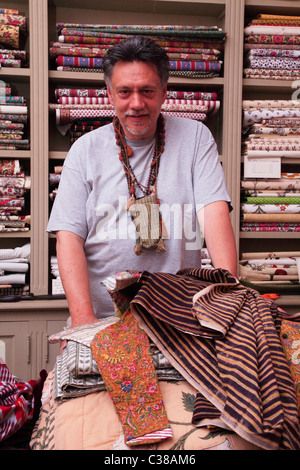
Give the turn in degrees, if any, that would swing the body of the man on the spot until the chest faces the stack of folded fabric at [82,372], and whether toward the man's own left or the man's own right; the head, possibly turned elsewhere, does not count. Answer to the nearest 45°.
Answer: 0° — they already face it

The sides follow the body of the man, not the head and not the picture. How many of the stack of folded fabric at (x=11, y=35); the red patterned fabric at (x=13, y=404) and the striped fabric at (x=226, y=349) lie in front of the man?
2

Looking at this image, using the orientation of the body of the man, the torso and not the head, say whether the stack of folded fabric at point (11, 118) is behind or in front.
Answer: behind

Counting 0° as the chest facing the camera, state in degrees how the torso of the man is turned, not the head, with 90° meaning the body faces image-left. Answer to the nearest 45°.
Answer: approximately 0°

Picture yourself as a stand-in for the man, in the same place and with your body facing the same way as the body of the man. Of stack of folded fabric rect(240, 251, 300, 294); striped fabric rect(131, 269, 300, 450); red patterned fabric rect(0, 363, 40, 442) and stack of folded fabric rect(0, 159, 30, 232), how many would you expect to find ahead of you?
2

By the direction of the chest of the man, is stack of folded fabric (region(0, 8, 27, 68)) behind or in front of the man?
behind

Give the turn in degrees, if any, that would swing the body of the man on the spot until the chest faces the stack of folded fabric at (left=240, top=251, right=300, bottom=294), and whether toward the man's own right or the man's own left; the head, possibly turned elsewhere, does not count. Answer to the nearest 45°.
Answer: approximately 135° to the man's own left

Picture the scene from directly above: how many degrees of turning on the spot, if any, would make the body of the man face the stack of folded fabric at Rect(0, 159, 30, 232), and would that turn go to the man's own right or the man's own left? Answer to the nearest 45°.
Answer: approximately 135° to the man's own right

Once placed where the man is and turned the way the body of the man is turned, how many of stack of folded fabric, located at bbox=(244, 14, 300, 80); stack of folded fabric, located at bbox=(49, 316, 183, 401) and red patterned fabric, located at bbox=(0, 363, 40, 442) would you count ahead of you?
2

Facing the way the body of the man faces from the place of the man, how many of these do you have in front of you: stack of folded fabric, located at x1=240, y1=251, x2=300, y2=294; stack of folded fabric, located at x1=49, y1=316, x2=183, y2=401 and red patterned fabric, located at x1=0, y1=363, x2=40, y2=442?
2

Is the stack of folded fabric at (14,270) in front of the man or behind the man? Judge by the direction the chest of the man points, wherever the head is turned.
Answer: behind
